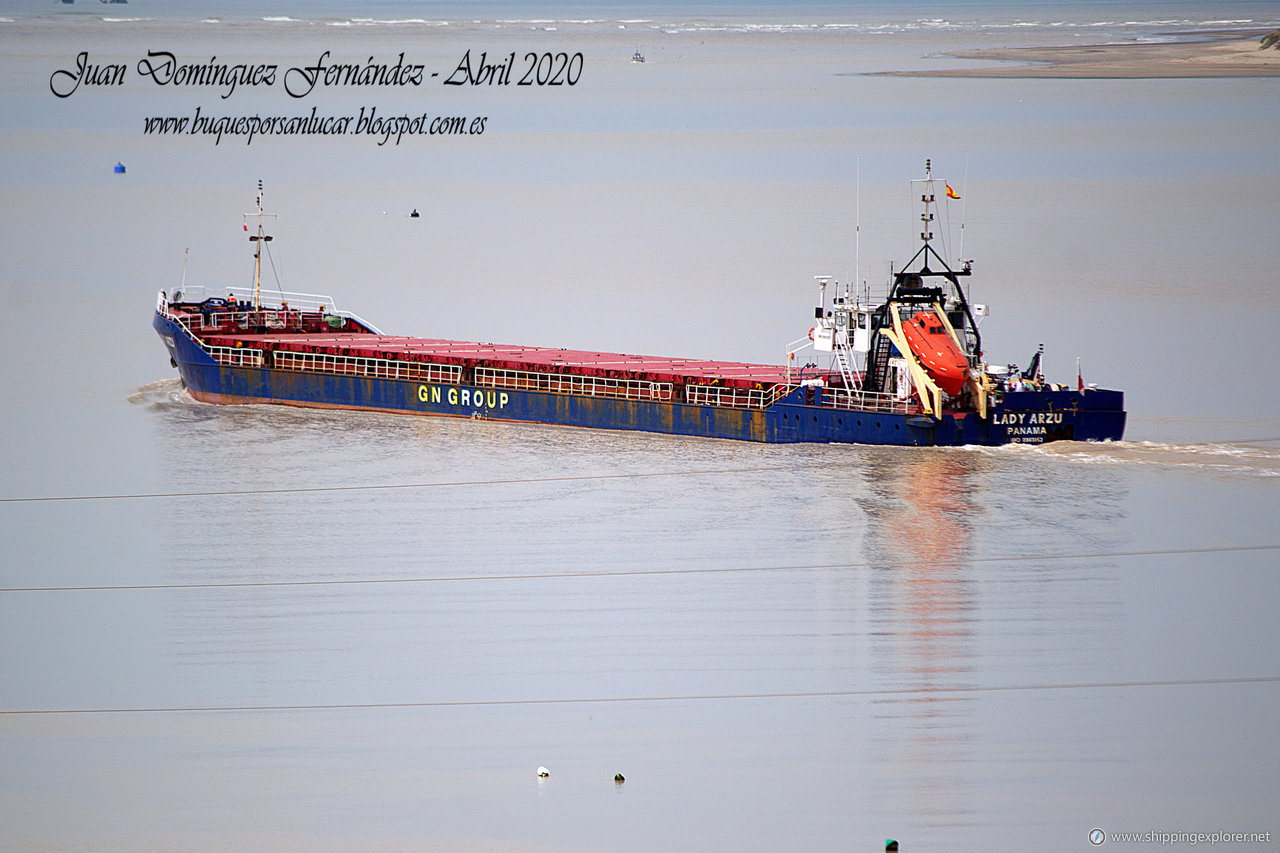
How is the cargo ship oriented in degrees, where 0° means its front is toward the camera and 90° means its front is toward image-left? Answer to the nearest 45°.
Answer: approximately 135°
